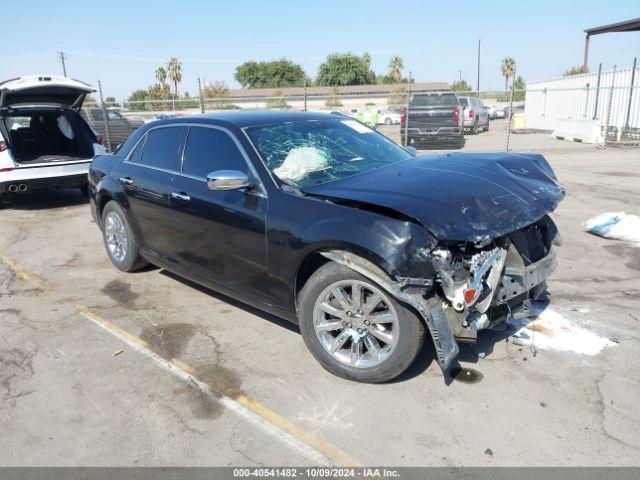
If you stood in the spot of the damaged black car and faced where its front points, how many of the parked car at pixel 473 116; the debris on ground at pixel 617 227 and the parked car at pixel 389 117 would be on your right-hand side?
0

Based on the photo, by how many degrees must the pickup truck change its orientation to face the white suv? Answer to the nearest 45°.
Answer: approximately 135° to its left

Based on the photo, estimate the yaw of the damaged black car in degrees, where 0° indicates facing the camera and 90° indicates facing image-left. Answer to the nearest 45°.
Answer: approximately 315°

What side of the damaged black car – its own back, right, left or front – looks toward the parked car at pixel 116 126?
back

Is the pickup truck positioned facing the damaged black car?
no

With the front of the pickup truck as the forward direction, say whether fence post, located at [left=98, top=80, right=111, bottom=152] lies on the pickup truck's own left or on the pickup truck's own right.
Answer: on the pickup truck's own left

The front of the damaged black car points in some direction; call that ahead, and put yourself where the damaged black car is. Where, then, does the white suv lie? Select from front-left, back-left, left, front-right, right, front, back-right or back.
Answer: back

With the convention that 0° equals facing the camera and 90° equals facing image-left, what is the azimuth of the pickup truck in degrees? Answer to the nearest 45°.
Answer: approximately 180°

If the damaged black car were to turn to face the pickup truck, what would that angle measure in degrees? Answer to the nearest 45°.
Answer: approximately 135° to its left

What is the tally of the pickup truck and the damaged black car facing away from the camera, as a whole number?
1

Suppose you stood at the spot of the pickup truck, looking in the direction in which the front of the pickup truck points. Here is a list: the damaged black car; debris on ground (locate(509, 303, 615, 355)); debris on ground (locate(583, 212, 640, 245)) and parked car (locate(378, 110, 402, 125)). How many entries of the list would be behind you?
3

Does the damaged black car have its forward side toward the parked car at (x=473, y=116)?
no

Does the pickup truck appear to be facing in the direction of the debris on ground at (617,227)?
no

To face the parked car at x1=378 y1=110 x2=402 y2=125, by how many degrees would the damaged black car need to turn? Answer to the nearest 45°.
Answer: approximately 135° to its left

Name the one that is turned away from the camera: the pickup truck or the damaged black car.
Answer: the pickup truck

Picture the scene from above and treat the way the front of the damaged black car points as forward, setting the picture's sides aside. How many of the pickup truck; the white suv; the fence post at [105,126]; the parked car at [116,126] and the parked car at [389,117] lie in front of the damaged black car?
0

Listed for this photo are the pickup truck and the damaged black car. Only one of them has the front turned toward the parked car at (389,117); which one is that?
the pickup truck

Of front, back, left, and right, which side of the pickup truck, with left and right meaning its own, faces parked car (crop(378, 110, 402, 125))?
front
